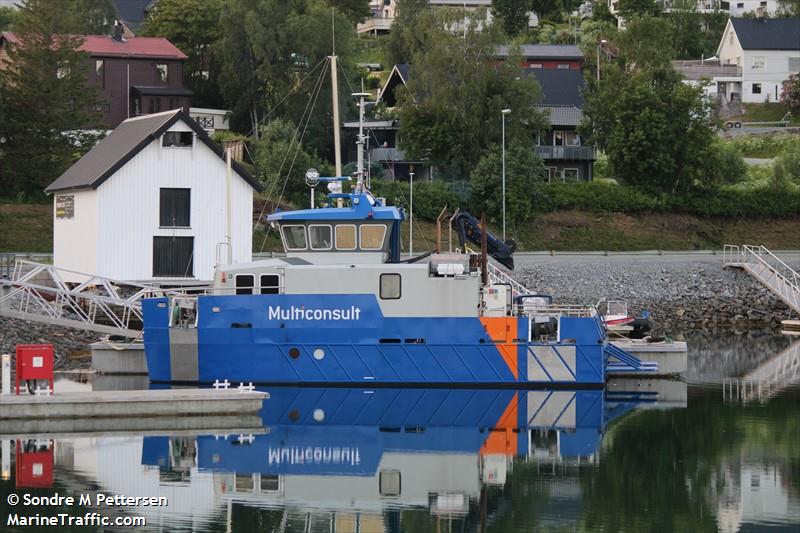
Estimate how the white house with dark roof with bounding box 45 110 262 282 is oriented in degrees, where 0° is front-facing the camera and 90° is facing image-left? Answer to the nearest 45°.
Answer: approximately 0°

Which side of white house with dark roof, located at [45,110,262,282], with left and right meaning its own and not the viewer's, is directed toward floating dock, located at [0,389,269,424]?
front

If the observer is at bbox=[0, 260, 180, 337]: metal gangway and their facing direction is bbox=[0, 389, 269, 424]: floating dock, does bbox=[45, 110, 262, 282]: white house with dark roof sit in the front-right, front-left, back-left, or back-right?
back-left

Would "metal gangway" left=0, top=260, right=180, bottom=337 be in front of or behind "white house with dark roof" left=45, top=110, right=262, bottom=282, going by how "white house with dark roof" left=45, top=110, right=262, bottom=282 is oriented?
in front

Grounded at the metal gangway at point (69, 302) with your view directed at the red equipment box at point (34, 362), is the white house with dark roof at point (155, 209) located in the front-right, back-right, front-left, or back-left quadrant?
back-left
